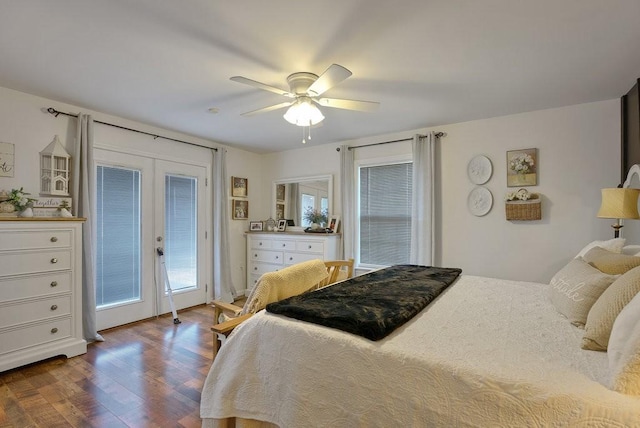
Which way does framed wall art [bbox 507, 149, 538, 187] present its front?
toward the camera

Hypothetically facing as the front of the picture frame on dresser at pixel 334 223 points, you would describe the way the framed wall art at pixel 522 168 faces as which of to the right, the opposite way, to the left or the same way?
the same way

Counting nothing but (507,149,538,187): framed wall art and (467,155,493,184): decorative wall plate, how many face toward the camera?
2

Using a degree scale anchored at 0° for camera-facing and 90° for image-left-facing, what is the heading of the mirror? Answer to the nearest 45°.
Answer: approximately 45°

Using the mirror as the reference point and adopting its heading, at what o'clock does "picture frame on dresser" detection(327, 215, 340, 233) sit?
The picture frame on dresser is roughly at 9 o'clock from the mirror.

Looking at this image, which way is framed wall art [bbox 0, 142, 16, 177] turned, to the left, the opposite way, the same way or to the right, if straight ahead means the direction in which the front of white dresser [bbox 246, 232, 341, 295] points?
to the left

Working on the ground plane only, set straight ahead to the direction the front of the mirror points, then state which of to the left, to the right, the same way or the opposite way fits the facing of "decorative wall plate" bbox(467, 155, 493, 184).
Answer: the same way

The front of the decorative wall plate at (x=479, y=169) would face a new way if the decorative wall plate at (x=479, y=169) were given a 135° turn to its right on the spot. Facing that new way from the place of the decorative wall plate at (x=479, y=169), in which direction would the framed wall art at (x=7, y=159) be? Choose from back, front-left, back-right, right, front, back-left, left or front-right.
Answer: left

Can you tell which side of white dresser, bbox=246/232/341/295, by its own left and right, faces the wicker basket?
left

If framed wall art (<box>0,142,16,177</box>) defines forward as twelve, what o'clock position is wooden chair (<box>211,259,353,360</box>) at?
The wooden chair is roughly at 11 o'clock from the framed wall art.

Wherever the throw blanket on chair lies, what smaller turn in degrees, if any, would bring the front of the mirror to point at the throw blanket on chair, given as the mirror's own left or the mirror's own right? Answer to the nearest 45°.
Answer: approximately 45° to the mirror's own left

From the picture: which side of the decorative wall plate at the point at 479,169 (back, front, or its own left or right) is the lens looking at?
front

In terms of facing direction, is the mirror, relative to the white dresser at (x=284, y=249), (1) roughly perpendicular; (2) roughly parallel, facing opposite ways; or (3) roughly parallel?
roughly parallel

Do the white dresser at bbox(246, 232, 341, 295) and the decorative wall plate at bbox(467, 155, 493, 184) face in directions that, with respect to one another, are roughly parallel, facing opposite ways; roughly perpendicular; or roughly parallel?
roughly parallel

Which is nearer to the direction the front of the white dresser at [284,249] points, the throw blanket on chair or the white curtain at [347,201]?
the throw blanket on chair
